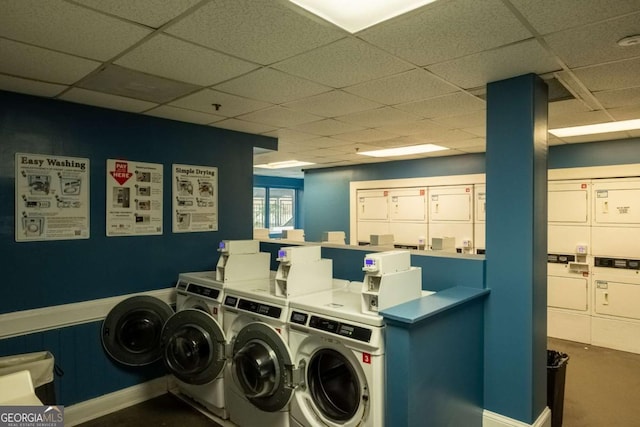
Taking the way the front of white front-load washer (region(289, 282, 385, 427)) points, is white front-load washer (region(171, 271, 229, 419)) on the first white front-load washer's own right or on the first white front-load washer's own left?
on the first white front-load washer's own right

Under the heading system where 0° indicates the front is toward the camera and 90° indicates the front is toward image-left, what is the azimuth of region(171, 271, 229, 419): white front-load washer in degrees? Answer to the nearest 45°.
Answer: approximately 45°

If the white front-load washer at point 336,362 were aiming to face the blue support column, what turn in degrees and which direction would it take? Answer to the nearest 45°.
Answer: approximately 135° to its left

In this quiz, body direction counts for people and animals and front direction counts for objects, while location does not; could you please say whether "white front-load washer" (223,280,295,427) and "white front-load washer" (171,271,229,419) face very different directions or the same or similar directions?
same or similar directions

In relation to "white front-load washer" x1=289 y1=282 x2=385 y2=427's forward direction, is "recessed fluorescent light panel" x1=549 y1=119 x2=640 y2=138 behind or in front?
behind

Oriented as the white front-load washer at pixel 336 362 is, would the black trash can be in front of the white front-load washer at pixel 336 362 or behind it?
behind

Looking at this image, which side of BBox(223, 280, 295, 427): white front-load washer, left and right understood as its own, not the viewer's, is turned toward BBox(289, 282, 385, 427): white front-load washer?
left

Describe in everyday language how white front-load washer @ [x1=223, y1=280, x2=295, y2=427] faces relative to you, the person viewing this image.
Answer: facing the viewer and to the left of the viewer

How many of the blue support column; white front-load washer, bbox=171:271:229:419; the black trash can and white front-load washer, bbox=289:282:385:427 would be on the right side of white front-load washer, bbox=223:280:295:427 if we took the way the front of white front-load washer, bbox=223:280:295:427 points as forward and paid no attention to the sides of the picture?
1

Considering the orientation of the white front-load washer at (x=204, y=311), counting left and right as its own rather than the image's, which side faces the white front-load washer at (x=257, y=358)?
left
